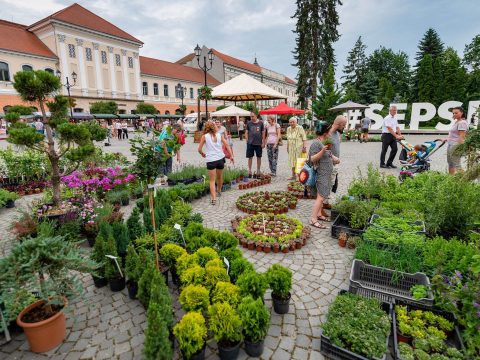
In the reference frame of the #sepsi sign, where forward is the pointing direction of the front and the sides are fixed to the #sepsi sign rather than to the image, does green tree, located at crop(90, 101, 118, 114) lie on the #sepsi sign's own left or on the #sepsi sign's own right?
on the #sepsi sign's own right

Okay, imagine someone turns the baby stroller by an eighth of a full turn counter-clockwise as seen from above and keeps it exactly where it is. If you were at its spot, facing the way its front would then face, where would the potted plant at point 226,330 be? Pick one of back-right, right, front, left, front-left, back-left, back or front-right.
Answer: front-left

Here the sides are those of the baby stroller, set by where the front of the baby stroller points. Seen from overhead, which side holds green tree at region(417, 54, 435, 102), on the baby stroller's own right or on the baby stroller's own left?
on the baby stroller's own right

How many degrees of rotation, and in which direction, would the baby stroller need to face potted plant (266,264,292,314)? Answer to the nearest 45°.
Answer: approximately 90° to its left

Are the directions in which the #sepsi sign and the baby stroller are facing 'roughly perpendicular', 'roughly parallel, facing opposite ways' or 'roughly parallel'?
roughly perpendicular

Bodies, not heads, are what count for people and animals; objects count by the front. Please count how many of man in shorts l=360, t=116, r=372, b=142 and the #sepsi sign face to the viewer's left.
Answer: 0

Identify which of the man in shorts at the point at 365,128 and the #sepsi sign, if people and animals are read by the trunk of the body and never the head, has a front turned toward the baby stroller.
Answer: the #sepsi sign

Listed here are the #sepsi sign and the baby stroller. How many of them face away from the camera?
0

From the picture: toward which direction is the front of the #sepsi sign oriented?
toward the camera

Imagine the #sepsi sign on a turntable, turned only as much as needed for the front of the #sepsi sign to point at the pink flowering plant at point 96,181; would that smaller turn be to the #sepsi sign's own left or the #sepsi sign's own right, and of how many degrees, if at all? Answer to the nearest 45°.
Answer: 0° — it already faces it

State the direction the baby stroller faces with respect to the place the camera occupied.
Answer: facing to the left of the viewer

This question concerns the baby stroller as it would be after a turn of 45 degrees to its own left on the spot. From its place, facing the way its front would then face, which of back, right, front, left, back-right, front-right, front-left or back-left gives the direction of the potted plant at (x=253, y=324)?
front-left

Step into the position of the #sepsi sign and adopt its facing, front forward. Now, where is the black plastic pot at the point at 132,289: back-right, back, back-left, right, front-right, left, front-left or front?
front
